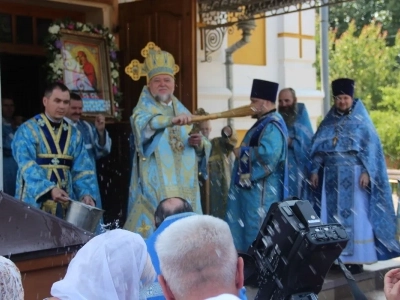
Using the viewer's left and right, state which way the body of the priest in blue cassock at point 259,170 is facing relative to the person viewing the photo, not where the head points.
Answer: facing to the left of the viewer

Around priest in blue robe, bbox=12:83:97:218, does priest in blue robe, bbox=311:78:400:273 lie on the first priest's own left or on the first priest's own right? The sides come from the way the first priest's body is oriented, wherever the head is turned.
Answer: on the first priest's own left

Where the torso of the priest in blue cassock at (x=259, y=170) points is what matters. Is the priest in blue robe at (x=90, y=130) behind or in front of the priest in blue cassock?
in front

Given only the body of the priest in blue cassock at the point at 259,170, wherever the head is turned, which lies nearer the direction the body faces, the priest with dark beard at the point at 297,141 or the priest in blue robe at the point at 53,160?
the priest in blue robe

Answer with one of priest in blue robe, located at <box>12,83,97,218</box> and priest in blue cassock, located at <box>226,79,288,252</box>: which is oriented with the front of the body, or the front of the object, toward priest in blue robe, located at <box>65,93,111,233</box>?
the priest in blue cassock

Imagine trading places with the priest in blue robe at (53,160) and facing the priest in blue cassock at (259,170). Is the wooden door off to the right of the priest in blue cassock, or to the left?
left
